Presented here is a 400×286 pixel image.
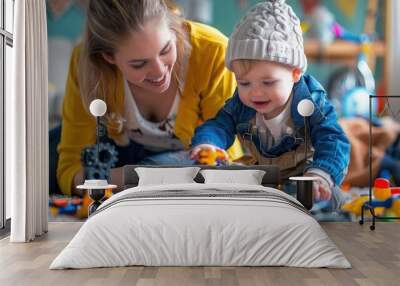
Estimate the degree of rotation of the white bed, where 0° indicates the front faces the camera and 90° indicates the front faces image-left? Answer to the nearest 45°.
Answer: approximately 0°

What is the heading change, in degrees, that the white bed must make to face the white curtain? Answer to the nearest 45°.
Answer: approximately 135° to its right

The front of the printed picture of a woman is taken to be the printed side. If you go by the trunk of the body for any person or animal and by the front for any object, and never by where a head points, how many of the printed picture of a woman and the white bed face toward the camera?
2
